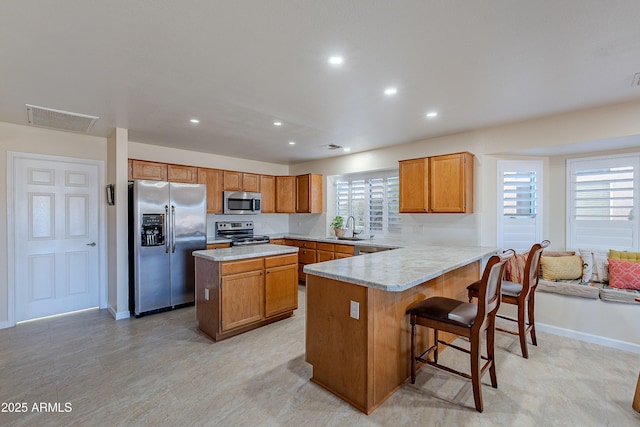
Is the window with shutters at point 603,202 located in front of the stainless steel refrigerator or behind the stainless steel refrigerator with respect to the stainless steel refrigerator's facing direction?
in front

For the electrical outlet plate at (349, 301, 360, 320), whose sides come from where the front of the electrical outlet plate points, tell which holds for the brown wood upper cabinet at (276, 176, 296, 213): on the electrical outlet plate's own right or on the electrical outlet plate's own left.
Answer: on the electrical outlet plate's own right

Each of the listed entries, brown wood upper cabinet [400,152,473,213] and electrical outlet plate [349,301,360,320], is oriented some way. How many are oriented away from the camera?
0

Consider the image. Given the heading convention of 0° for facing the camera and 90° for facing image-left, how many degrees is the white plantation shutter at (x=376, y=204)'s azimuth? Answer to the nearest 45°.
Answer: approximately 45°

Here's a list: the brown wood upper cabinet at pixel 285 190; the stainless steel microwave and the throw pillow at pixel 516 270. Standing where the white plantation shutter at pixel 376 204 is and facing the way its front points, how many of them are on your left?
1

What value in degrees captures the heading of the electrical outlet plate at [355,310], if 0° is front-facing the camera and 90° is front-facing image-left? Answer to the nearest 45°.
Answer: approximately 45°

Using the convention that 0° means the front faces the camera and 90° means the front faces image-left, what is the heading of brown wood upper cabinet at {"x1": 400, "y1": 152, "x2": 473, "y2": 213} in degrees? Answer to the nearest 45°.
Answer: approximately 45°

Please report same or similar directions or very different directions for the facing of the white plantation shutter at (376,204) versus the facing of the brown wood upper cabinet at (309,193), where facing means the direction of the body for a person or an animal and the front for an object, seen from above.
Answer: same or similar directions

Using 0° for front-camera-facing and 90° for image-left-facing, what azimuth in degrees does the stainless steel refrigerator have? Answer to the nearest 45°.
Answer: approximately 315°

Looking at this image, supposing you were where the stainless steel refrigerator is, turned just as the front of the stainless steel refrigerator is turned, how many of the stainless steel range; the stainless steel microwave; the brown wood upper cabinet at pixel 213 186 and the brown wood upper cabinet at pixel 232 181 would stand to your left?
4

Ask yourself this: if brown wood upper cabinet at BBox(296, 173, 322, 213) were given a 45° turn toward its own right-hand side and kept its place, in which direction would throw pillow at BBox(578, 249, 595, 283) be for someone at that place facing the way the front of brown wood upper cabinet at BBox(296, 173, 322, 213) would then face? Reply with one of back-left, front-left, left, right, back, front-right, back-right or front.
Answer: back-left

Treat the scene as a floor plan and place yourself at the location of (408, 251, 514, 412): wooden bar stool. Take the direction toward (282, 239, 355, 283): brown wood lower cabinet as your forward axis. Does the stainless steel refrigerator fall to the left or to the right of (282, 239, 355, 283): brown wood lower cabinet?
left

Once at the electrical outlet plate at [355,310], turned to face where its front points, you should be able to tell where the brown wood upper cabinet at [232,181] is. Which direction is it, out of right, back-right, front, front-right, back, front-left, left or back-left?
right
